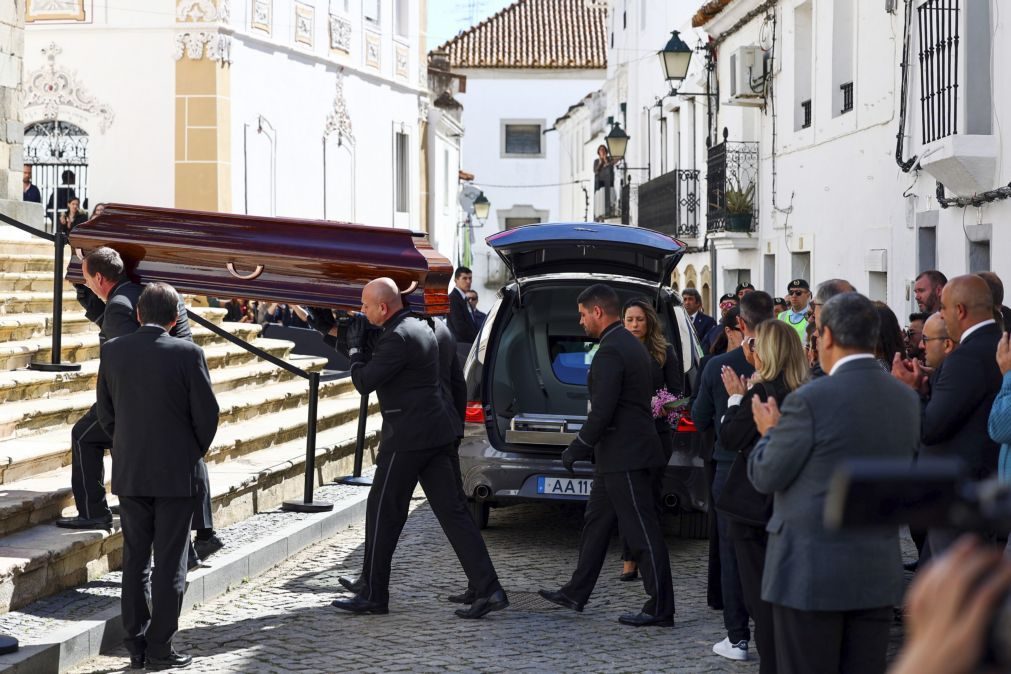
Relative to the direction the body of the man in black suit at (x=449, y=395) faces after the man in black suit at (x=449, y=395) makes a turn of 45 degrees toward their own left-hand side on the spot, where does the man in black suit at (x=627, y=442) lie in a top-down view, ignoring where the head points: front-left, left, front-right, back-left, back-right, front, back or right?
left

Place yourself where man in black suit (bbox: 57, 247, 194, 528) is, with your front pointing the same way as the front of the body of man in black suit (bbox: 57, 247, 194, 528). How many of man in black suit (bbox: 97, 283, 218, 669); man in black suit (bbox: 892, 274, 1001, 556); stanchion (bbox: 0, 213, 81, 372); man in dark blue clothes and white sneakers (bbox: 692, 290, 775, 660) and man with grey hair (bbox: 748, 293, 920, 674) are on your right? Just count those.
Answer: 1

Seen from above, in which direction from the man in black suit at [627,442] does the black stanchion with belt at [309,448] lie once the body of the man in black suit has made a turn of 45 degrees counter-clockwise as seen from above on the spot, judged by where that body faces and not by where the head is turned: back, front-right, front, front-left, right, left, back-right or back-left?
right

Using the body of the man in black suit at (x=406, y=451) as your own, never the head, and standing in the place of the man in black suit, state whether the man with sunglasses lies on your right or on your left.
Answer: on your right

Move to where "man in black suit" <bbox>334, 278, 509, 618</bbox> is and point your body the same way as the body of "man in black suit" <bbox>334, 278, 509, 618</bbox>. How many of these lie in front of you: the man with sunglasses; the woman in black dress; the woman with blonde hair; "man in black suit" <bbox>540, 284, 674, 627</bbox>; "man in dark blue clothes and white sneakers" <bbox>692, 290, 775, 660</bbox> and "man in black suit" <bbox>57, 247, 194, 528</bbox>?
1

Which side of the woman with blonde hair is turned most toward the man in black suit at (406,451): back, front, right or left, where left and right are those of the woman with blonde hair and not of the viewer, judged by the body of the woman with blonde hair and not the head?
front

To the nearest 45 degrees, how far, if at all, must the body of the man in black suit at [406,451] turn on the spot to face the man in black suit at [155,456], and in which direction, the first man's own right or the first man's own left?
approximately 45° to the first man's own left

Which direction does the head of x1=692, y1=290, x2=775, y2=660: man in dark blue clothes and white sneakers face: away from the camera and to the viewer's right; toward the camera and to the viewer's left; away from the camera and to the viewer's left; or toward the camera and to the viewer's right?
away from the camera and to the viewer's left

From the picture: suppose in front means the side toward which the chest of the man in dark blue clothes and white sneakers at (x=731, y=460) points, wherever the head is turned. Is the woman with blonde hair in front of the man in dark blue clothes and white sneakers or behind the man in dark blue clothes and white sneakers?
behind

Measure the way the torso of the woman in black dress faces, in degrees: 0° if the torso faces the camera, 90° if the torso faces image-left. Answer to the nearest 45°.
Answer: approximately 45°

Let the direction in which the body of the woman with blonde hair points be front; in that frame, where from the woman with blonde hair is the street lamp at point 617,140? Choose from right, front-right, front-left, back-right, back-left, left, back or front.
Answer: front-right

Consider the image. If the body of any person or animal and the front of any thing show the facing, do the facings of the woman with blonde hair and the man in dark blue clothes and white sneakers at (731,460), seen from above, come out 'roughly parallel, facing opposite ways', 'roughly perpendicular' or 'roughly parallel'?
roughly parallel

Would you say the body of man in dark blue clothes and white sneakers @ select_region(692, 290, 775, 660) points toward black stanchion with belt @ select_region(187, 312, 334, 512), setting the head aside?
yes

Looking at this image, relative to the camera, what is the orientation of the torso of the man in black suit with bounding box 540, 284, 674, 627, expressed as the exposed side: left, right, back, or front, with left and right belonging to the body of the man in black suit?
left

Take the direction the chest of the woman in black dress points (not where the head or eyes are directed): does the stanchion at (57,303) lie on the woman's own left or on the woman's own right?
on the woman's own right

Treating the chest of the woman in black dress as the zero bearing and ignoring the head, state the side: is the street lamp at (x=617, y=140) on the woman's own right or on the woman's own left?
on the woman's own right

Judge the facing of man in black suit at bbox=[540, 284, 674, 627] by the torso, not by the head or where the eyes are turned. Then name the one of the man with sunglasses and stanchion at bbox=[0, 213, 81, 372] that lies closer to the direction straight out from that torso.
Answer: the stanchion
